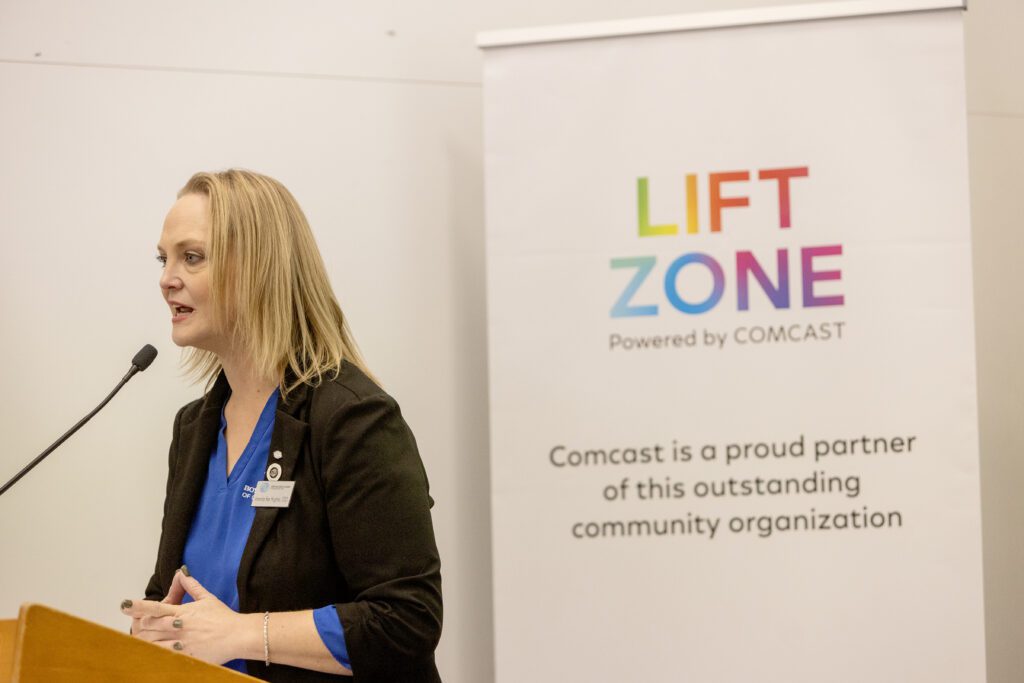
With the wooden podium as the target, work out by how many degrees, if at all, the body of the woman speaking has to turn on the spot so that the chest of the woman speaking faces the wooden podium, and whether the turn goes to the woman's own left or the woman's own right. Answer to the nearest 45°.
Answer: approximately 45° to the woman's own left

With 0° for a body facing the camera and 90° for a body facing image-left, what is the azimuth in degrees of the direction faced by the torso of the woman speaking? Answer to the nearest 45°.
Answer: approximately 45°

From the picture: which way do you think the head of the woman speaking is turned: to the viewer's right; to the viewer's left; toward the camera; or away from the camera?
to the viewer's left

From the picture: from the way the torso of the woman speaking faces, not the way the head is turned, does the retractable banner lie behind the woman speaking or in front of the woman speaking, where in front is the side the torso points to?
behind

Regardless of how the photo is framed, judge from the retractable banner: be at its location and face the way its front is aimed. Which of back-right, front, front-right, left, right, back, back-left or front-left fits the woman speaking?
front-right

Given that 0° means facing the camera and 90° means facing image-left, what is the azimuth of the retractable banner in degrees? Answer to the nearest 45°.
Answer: approximately 0°

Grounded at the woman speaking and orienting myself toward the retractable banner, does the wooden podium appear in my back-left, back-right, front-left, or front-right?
back-right
